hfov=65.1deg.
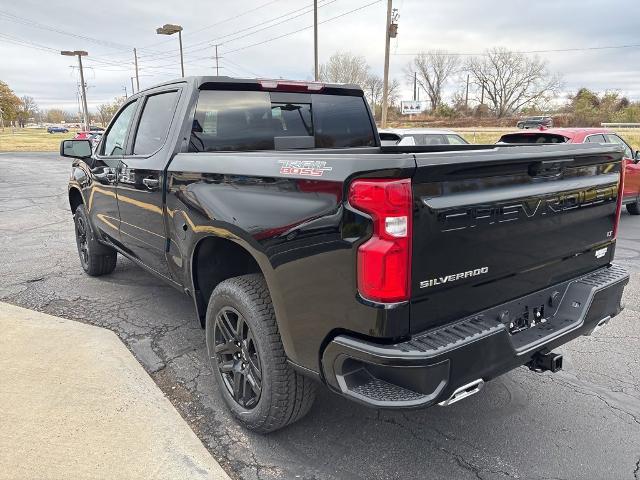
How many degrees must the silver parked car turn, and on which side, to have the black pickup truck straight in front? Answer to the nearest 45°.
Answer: approximately 135° to its right

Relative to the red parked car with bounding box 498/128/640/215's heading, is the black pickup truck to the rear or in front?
to the rear

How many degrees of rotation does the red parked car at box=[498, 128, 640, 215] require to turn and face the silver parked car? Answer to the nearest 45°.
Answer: approximately 135° to its left

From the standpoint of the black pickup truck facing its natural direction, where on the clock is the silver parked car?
The silver parked car is roughly at 2 o'clock from the black pickup truck.

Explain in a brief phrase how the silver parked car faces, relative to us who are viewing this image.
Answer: facing away from the viewer and to the right of the viewer

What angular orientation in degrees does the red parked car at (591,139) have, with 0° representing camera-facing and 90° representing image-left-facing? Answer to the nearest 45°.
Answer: approximately 225°

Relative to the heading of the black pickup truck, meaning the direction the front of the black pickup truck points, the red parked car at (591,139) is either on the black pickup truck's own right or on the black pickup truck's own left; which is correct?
on the black pickup truck's own right

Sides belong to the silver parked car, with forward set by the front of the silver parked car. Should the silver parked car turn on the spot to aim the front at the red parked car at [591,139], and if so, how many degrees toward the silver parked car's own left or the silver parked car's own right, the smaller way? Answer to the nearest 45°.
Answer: approximately 45° to the silver parked car's own right

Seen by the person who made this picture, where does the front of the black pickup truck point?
facing away from the viewer and to the left of the viewer
